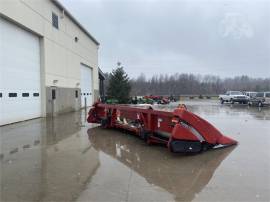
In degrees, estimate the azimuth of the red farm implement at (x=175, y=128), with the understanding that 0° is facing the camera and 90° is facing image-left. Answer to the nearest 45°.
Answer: approximately 225°

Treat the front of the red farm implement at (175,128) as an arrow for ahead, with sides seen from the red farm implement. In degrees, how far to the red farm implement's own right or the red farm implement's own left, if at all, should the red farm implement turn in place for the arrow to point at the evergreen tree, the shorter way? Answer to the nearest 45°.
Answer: approximately 45° to the red farm implement's own left

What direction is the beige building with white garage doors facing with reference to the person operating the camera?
facing the viewer and to the right of the viewer

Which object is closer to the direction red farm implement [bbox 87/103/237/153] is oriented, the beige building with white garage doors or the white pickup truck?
the white pickup truck

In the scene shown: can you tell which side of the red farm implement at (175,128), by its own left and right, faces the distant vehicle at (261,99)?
front

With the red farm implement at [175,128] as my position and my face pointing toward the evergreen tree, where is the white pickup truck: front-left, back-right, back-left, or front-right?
front-right

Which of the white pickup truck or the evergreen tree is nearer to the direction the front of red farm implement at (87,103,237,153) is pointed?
the white pickup truck

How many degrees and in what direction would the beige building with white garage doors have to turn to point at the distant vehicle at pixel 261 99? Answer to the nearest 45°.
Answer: approximately 45° to its left

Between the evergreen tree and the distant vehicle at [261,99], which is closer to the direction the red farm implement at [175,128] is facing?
the distant vehicle

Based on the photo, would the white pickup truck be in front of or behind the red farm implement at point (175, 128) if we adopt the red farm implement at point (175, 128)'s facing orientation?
in front

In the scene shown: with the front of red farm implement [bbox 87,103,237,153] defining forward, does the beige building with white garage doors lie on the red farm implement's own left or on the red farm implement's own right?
on the red farm implement's own left

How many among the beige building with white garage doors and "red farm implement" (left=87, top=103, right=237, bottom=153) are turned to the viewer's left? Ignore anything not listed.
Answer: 0

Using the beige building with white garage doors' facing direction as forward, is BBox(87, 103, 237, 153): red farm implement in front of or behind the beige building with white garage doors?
in front
